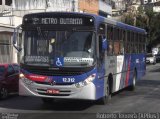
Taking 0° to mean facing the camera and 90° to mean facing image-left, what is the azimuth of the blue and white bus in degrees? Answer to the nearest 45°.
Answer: approximately 45°
